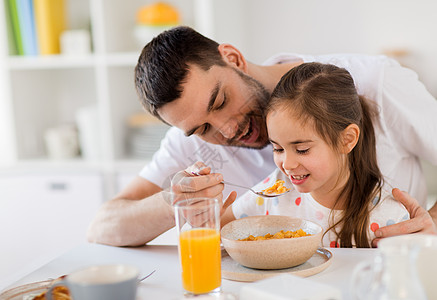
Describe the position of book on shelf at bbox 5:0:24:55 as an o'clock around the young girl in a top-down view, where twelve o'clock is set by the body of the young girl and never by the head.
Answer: The book on shelf is roughly at 3 o'clock from the young girl.

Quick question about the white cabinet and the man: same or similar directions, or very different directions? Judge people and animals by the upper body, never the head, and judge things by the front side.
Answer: same or similar directions

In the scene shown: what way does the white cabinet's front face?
toward the camera

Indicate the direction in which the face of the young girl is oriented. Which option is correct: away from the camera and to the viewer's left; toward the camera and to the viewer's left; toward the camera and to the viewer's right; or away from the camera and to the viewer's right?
toward the camera and to the viewer's left

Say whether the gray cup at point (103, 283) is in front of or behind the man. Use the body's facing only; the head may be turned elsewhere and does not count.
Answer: in front

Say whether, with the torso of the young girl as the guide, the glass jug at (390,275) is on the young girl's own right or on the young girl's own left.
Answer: on the young girl's own left

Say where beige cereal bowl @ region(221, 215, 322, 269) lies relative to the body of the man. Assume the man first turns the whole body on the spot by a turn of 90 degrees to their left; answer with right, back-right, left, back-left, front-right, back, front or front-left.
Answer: right

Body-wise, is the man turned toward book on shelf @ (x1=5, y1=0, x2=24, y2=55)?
no

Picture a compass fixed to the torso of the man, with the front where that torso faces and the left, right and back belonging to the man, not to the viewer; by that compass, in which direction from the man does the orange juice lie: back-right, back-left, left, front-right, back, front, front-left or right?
front

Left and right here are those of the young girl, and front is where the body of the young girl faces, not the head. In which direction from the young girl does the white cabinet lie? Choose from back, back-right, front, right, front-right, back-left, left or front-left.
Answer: right

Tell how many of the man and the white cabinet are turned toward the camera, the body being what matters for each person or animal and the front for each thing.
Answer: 2

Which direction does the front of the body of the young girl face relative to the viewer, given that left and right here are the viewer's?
facing the viewer and to the left of the viewer

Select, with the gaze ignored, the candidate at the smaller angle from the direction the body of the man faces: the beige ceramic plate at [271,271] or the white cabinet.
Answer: the beige ceramic plate
